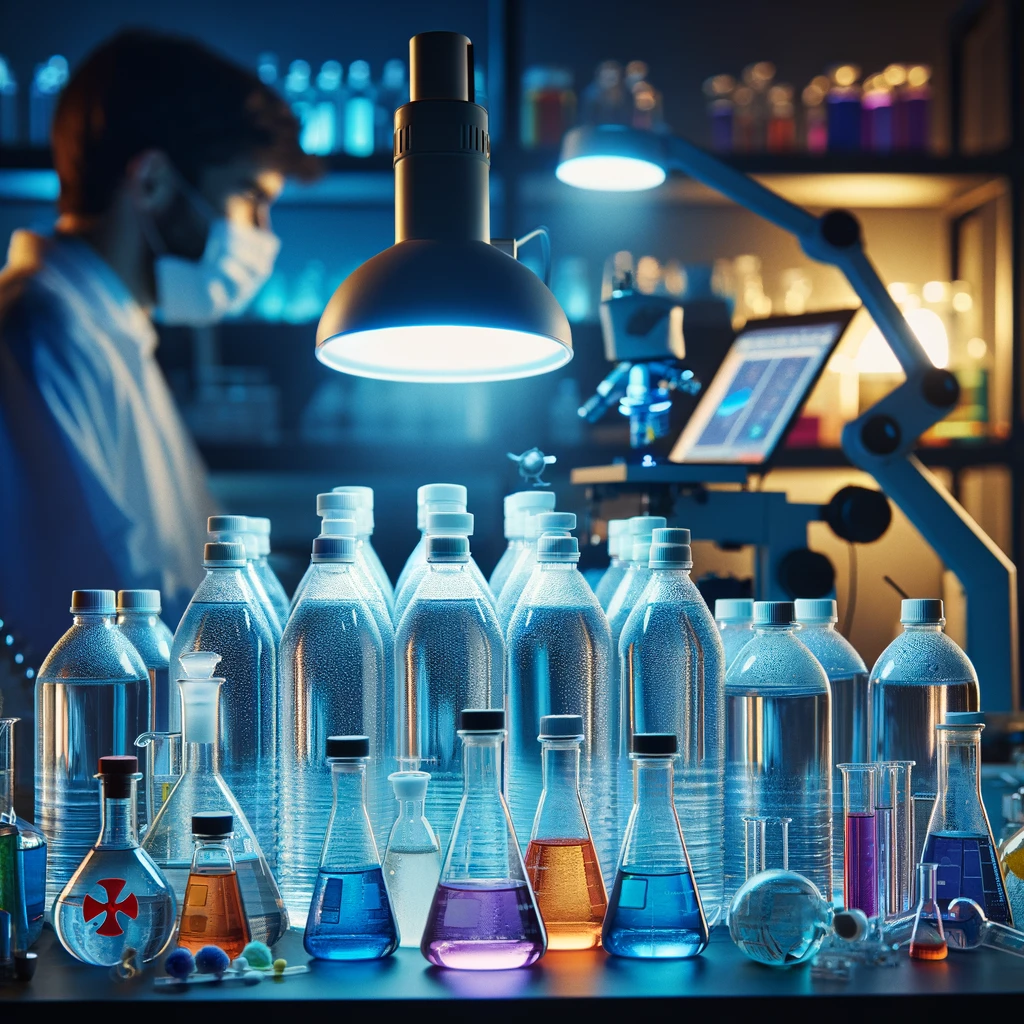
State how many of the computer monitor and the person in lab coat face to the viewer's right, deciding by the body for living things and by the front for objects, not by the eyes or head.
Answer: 1

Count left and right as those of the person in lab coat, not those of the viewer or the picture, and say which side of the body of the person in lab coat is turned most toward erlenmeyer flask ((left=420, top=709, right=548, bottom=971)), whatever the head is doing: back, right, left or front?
right

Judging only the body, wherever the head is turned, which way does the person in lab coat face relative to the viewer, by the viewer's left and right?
facing to the right of the viewer

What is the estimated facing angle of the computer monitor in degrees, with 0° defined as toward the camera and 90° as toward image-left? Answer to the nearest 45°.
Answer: approximately 45°

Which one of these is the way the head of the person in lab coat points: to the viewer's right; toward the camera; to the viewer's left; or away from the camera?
to the viewer's right

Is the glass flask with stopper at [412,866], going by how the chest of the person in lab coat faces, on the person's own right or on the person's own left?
on the person's own right

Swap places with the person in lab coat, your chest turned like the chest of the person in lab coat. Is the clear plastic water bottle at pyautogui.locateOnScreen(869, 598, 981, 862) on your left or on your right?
on your right
